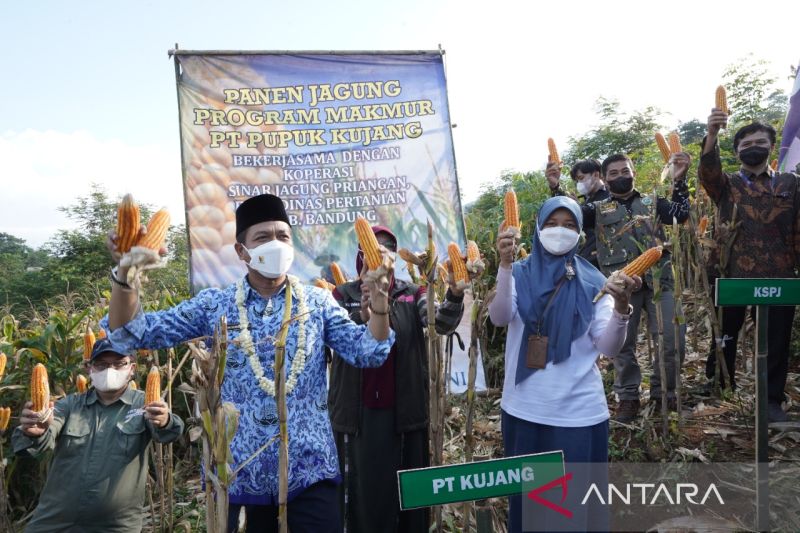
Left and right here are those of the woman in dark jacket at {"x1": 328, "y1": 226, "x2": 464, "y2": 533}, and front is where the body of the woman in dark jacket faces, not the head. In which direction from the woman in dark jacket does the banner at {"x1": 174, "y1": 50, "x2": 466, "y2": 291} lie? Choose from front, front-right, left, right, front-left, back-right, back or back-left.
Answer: back

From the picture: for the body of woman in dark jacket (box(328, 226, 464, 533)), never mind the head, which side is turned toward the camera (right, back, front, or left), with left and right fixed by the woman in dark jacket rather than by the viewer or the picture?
front

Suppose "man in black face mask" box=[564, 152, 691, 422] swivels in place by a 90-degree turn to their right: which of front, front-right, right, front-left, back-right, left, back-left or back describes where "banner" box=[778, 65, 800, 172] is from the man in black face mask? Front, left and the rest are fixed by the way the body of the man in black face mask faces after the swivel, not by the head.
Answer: back

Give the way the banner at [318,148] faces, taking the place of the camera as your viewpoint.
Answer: facing the viewer

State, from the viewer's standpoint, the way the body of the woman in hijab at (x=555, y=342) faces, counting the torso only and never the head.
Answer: toward the camera

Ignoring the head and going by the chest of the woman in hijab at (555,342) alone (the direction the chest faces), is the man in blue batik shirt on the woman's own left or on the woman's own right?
on the woman's own right

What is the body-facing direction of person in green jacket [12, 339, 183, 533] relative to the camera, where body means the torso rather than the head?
toward the camera

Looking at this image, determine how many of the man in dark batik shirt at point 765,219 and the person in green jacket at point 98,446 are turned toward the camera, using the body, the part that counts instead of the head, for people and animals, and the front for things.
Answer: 2

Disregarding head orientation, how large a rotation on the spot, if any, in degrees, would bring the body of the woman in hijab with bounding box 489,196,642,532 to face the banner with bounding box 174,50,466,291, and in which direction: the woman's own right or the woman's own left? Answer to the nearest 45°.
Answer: approximately 135° to the woman's own right

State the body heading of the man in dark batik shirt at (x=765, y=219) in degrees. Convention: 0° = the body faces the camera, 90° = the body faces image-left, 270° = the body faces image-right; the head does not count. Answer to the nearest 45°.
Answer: approximately 0°

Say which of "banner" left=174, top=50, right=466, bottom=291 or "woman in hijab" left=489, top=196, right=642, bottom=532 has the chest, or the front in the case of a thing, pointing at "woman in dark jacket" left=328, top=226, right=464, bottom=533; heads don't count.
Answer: the banner

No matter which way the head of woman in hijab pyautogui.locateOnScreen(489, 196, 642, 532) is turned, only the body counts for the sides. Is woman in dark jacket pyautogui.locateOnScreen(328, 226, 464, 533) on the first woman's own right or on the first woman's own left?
on the first woman's own right
